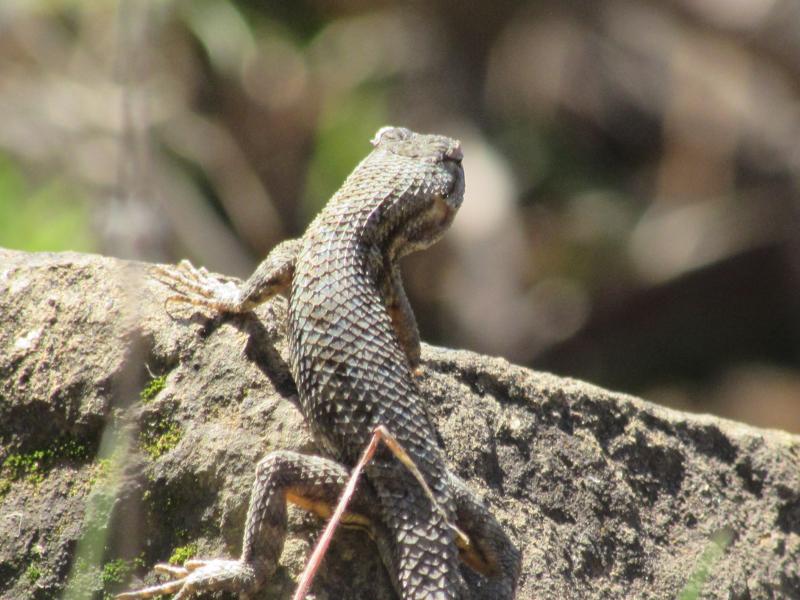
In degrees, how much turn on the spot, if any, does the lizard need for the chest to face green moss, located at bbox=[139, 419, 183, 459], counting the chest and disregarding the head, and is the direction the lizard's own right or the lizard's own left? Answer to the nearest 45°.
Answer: approximately 90° to the lizard's own left

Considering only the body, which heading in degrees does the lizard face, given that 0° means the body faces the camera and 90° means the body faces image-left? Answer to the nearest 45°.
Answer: approximately 180°

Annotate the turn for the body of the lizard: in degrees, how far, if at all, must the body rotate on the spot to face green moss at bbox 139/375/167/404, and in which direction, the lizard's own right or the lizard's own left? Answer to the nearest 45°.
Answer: approximately 90° to the lizard's own left

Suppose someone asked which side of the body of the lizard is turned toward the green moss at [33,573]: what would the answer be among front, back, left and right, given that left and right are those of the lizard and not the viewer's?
left

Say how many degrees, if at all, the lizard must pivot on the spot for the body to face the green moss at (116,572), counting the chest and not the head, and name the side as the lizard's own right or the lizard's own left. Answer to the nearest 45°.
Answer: approximately 90° to the lizard's own left
